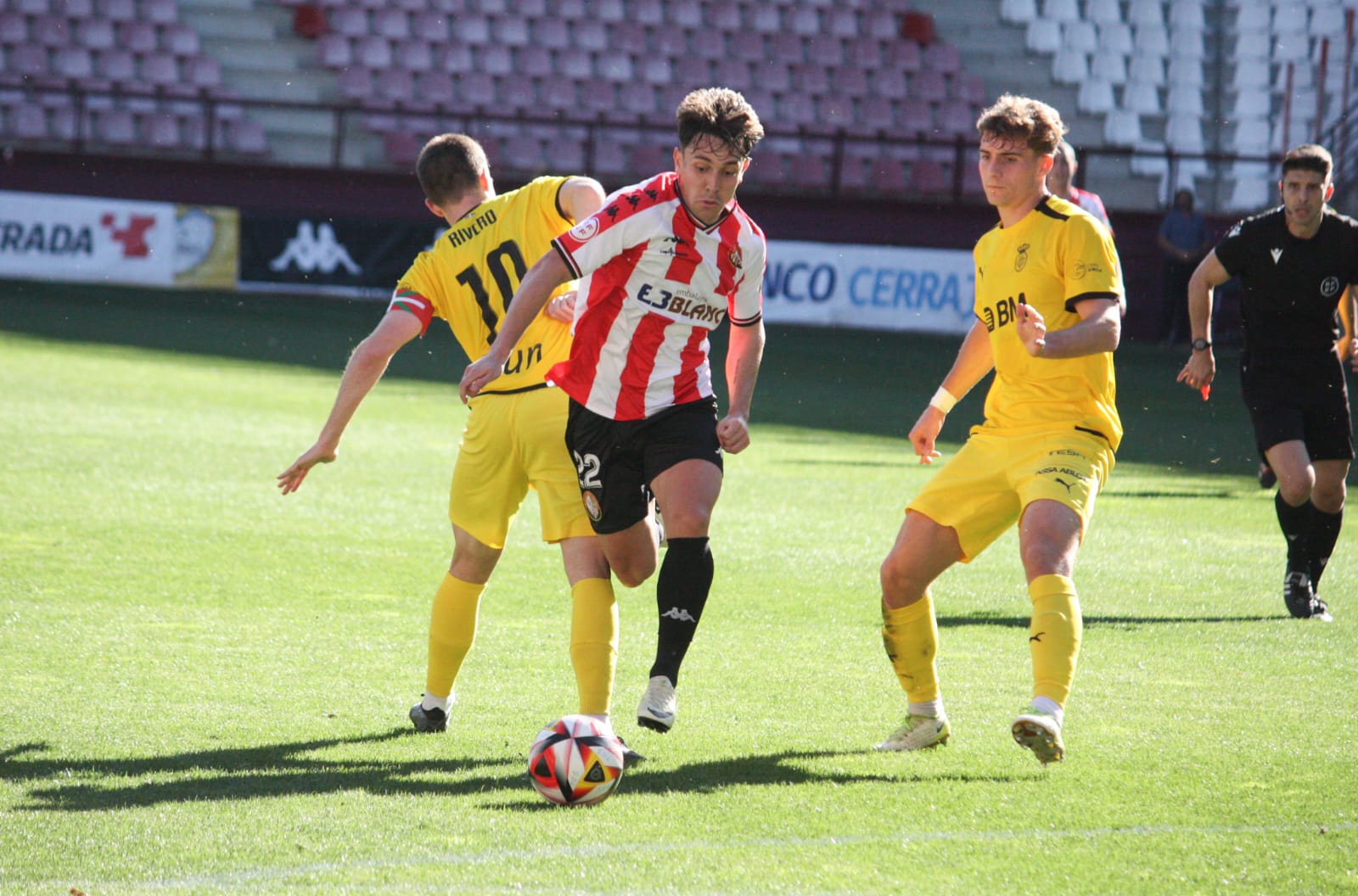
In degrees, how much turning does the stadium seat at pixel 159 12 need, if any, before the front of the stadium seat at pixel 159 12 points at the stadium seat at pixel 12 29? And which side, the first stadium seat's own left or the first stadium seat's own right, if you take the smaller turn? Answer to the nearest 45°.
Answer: approximately 90° to the first stadium seat's own right

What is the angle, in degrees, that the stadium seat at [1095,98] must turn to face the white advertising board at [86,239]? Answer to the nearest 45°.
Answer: approximately 45° to its right

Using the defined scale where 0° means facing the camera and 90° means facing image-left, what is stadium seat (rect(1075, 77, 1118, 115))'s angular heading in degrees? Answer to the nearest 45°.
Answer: approximately 0°

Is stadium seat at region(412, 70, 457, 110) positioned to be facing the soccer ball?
yes

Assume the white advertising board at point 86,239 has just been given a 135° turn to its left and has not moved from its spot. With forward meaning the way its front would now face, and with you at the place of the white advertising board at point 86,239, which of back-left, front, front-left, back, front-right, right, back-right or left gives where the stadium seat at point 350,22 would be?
front

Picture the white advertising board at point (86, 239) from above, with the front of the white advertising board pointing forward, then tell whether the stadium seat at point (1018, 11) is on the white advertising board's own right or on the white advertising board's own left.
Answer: on the white advertising board's own left

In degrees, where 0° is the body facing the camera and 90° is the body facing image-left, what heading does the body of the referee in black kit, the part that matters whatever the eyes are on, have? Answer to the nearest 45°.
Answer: approximately 0°

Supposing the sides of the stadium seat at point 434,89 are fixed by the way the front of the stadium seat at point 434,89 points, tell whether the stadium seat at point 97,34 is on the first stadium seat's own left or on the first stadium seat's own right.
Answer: on the first stadium seat's own right
